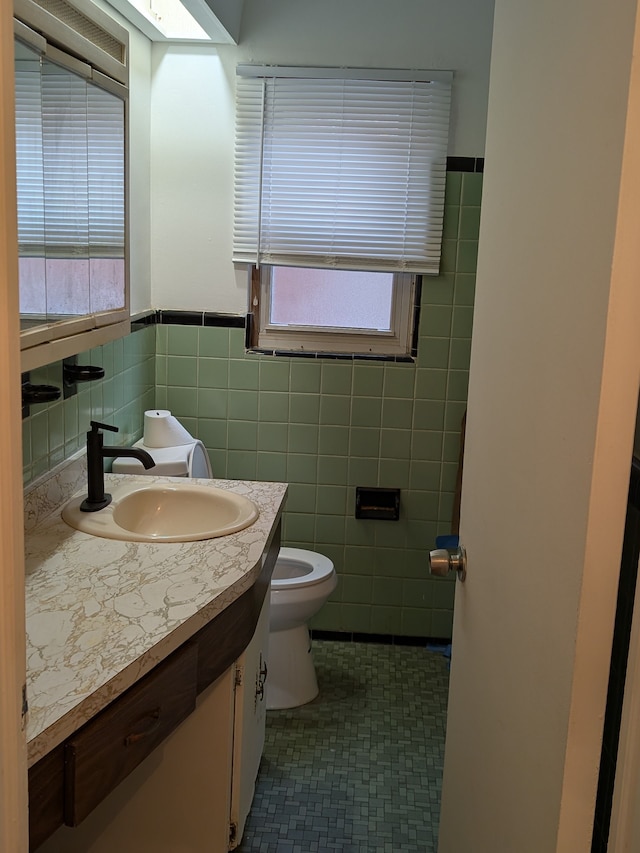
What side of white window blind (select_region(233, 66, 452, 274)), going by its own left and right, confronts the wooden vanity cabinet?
front

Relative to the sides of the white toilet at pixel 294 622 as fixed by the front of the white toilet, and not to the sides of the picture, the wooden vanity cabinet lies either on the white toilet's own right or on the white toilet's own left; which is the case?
on the white toilet's own right

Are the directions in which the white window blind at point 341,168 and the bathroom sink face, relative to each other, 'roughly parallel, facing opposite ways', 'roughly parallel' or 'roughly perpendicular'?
roughly perpendicular

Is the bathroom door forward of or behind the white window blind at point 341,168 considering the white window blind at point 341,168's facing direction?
forward

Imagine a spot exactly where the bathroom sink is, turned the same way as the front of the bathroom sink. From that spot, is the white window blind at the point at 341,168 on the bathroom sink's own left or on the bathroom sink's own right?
on the bathroom sink's own left

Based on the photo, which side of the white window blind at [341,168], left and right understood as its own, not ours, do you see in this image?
front

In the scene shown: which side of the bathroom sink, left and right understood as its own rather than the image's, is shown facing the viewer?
right

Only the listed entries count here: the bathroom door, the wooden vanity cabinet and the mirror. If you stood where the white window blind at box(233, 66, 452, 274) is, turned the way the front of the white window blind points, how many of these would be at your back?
0
